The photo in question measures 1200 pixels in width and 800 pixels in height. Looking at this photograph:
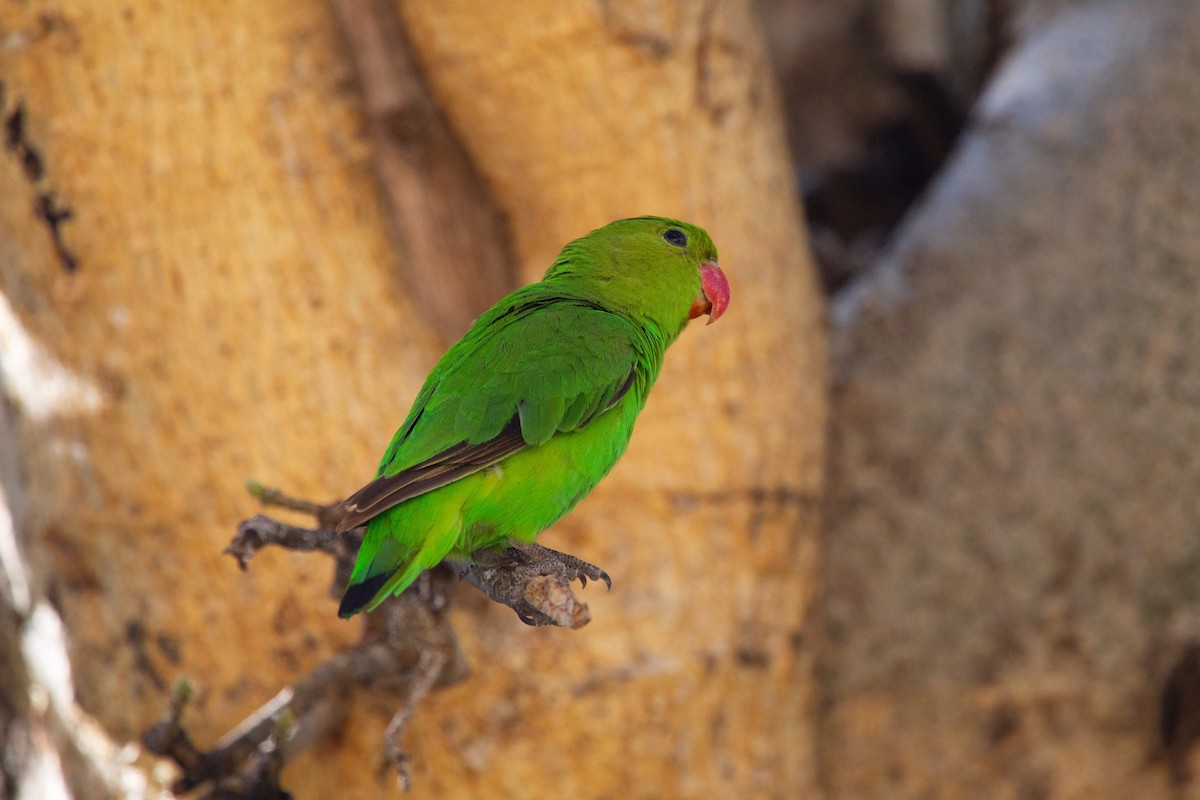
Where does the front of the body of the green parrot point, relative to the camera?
to the viewer's right
